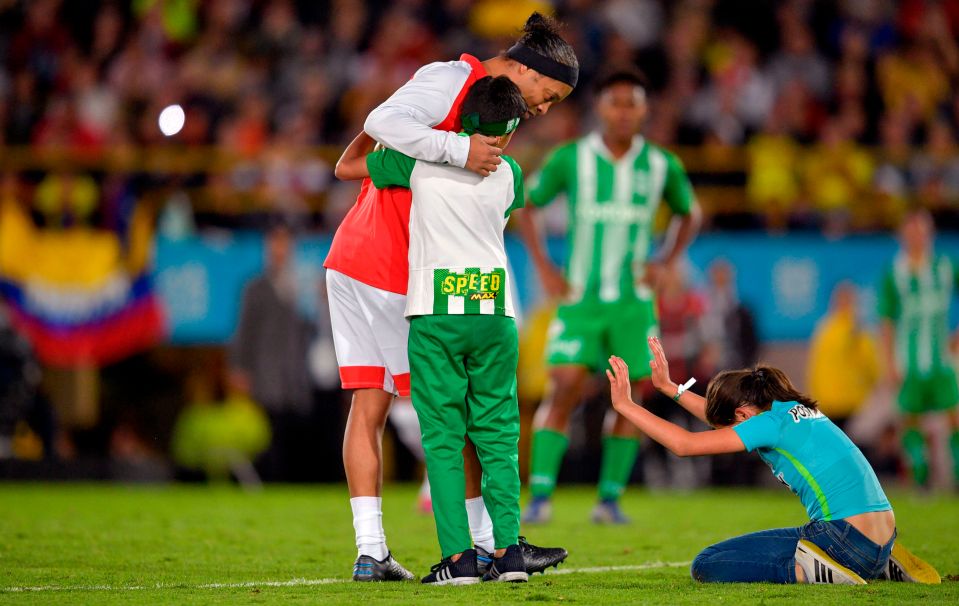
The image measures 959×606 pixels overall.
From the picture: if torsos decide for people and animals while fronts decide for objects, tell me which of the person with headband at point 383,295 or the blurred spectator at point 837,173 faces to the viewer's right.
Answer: the person with headband

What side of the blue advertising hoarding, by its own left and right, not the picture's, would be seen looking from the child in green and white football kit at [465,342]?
front

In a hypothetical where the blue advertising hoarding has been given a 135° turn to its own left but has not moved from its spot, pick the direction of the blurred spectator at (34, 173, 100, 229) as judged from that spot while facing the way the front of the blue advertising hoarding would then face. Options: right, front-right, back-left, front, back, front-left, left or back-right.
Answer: back-left

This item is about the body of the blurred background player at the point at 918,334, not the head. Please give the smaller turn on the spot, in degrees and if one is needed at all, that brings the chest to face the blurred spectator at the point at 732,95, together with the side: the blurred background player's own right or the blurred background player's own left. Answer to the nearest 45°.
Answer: approximately 135° to the blurred background player's own right

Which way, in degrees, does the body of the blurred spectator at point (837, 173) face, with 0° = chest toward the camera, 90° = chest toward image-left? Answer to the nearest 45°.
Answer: approximately 0°

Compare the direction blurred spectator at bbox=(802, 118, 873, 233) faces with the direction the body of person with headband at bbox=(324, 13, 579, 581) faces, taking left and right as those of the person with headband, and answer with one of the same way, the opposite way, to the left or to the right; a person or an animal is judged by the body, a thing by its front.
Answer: to the right

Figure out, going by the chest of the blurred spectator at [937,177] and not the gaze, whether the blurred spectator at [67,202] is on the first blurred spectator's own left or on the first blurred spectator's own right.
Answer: on the first blurred spectator's own right

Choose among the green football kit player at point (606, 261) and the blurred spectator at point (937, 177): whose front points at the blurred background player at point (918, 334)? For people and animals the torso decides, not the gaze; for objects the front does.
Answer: the blurred spectator

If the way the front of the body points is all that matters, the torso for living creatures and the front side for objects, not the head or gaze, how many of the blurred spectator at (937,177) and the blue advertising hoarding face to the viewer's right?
0

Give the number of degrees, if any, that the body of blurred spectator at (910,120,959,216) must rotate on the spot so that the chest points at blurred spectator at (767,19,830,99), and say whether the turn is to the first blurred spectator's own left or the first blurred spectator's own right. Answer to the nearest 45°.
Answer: approximately 135° to the first blurred spectator's own right

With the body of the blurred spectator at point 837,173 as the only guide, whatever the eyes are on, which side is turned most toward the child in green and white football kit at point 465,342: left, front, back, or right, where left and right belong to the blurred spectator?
front

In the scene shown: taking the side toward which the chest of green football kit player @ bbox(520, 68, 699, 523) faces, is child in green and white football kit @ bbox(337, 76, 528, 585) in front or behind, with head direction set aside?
in front
